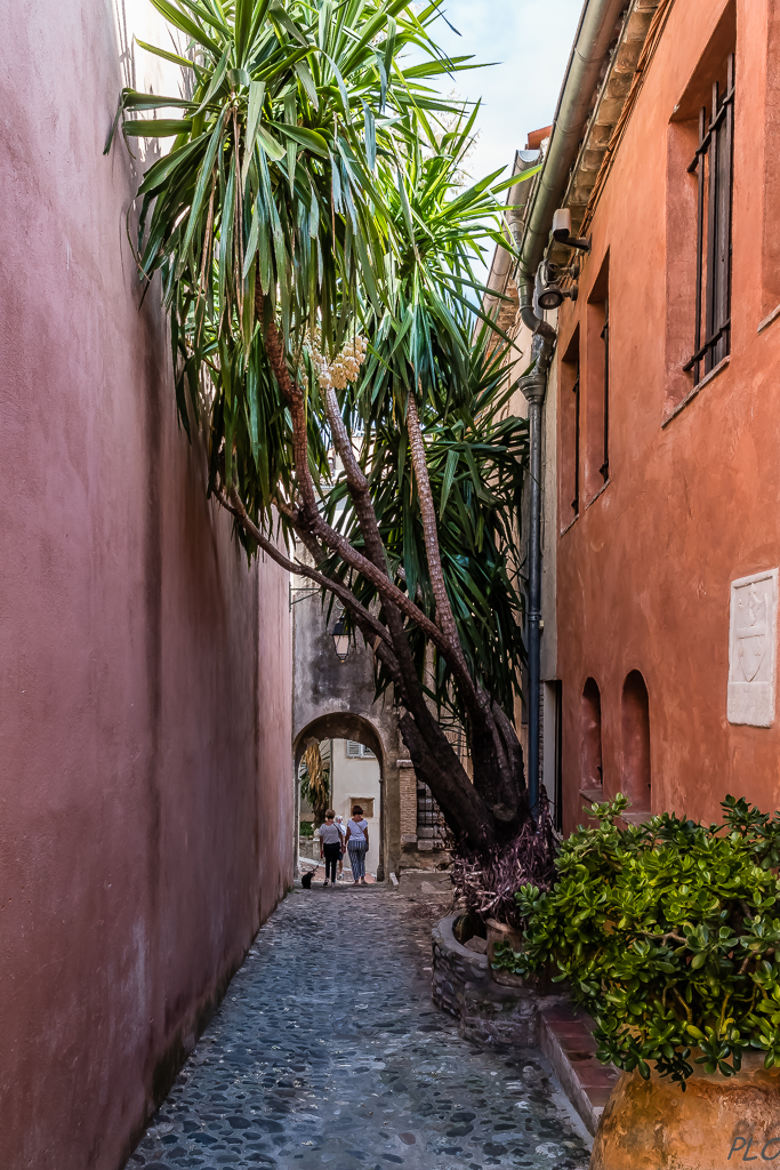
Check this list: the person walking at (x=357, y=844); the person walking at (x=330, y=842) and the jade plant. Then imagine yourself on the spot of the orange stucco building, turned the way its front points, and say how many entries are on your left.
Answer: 1

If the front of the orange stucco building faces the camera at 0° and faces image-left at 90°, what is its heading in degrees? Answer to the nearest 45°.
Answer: approximately 90°

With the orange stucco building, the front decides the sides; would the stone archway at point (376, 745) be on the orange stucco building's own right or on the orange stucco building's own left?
on the orange stucco building's own right

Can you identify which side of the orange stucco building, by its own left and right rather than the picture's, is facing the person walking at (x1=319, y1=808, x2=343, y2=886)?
right

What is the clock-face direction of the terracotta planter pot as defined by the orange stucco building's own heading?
The terracotta planter pot is roughly at 9 o'clock from the orange stucco building.
